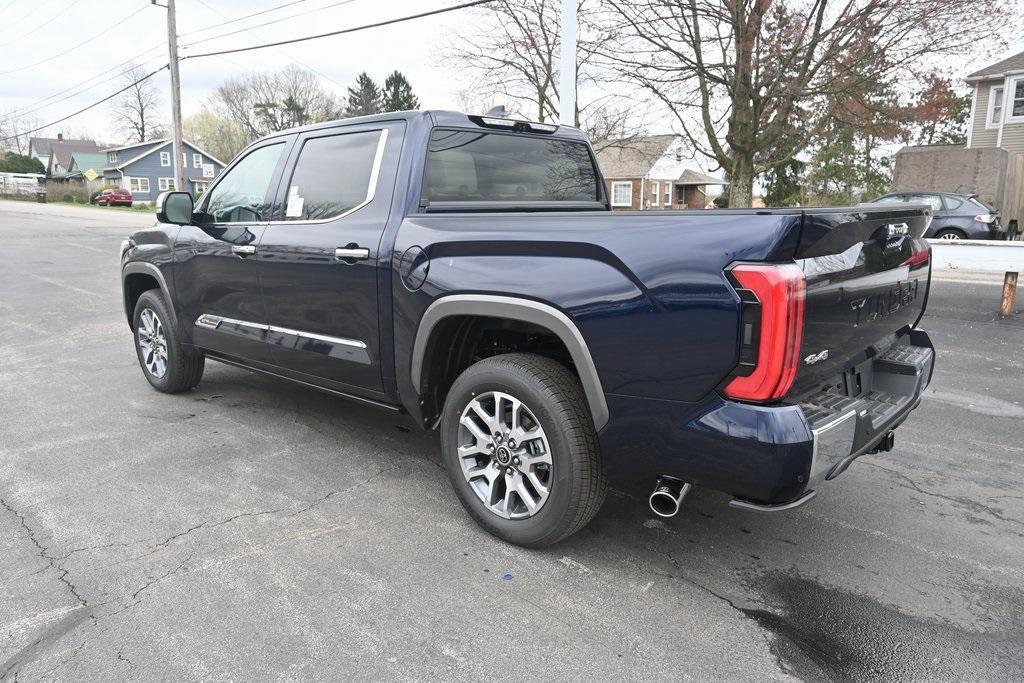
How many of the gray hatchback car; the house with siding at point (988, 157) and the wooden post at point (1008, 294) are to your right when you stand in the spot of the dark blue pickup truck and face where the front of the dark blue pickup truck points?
3

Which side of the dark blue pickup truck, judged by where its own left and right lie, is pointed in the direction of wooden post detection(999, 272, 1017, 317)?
right

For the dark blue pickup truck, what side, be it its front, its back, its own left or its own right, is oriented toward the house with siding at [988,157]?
right

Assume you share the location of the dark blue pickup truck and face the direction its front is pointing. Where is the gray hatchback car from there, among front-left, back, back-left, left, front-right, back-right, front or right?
right

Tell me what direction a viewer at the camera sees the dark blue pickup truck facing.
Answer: facing away from the viewer and to the left of the viewer
